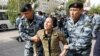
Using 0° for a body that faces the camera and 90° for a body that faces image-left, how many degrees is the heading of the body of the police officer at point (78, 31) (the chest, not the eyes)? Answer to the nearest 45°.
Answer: approximately 45°

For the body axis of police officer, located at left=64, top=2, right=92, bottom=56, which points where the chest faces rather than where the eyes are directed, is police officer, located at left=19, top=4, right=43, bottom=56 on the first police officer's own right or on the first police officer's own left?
on the first police officer's own right
